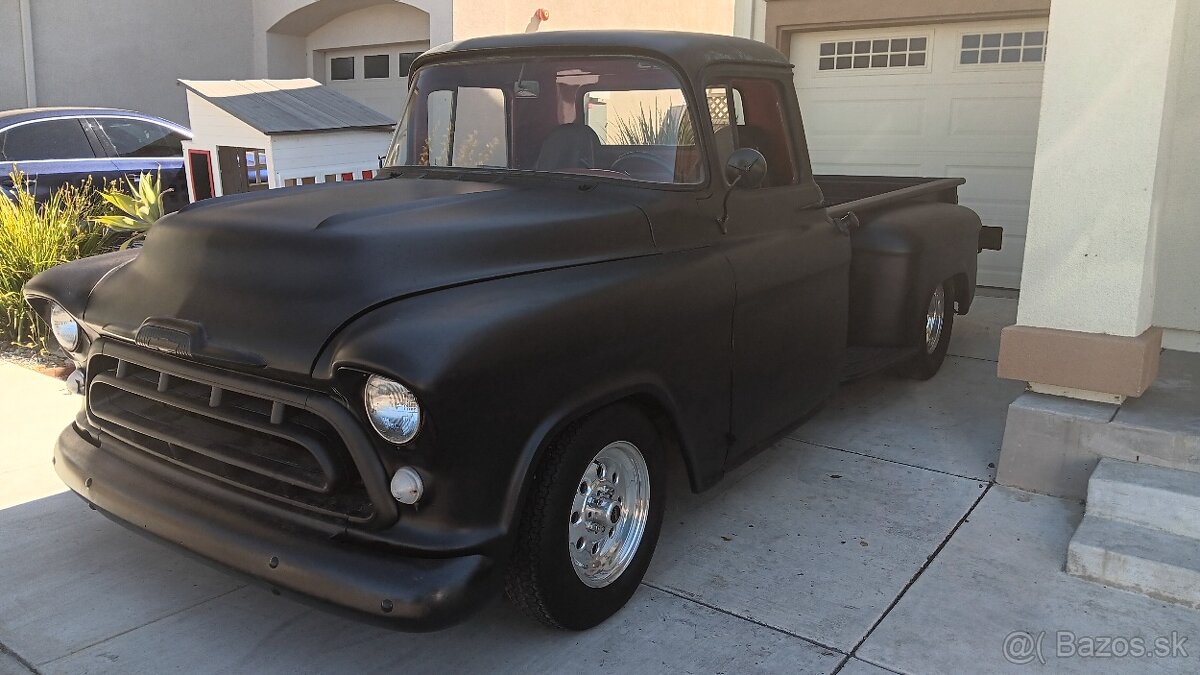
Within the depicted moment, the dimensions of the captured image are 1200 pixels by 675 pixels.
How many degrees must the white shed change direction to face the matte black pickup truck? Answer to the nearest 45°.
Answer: approximately 45° to its left

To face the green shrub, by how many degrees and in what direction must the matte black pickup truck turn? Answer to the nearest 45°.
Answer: approximately 90° to its right

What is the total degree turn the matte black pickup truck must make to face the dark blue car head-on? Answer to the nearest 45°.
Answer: approximately 90° to its right

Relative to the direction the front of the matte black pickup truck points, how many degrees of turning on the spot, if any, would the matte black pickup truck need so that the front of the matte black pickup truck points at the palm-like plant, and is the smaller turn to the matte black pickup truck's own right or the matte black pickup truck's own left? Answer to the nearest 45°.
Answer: approximately 90° to the matte black pickup truck's own right

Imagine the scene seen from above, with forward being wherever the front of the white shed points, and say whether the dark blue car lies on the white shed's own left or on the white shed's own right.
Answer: on the white shed's own right

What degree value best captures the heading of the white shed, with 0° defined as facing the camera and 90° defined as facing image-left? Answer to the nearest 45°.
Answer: approximately 45°

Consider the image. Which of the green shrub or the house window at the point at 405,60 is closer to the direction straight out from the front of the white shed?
the green shrub
